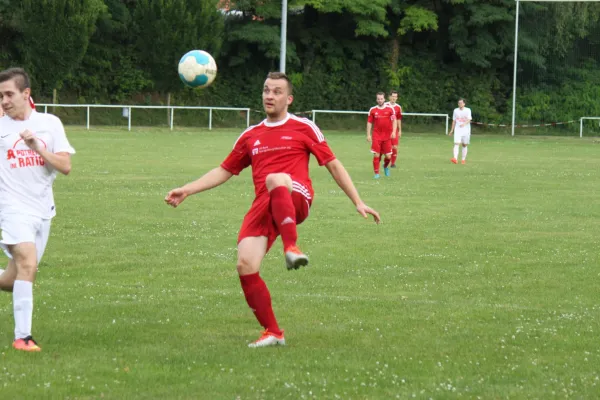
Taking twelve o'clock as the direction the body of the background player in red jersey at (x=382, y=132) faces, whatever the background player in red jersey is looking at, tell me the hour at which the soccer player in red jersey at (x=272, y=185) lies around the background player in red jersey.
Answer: The soccer player in red jersey is roughly at 12 o'clock from the background player in red jersey.

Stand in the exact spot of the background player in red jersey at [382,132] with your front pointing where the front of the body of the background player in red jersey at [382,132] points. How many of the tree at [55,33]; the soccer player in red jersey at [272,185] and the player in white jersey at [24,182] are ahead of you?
2

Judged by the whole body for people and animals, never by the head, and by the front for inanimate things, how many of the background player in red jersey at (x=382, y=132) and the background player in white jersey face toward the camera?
2

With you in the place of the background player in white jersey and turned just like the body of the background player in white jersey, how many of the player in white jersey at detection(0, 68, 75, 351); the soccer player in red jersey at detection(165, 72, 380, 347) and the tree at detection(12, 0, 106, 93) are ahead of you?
2

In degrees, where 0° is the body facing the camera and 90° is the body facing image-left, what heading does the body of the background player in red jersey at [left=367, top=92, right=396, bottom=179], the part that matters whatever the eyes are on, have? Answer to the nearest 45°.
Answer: approximately 0°

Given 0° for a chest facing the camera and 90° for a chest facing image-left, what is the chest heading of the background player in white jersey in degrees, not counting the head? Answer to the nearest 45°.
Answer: approximately 0°

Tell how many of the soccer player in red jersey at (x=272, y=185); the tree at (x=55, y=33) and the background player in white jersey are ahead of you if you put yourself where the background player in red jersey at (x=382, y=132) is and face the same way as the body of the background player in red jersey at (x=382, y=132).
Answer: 1

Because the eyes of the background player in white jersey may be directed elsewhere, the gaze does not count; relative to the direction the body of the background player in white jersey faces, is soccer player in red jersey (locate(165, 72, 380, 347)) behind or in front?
in front

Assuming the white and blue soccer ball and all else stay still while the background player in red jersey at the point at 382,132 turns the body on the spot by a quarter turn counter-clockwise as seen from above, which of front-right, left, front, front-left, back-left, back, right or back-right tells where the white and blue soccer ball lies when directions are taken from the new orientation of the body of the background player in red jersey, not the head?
back-right

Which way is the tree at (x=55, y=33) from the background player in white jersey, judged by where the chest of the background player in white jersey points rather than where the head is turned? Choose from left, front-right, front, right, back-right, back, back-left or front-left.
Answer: back-right
